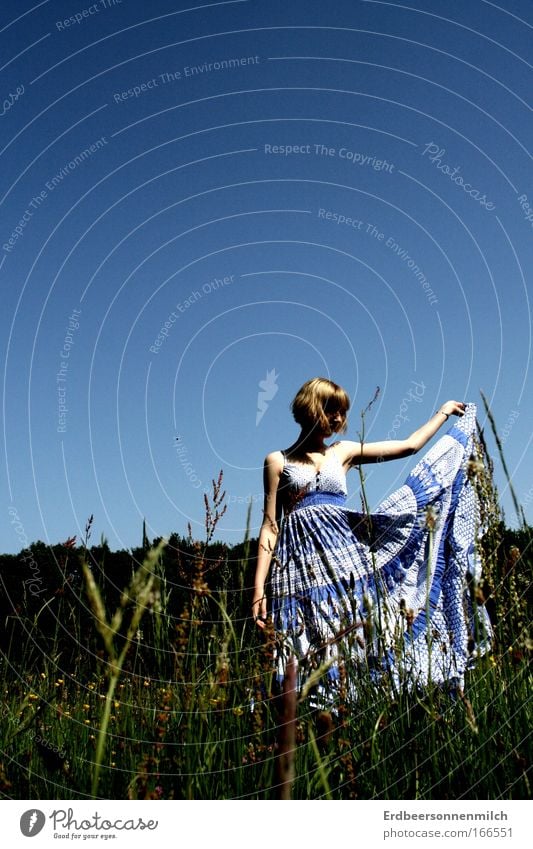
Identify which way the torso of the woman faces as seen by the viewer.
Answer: toward the camera
